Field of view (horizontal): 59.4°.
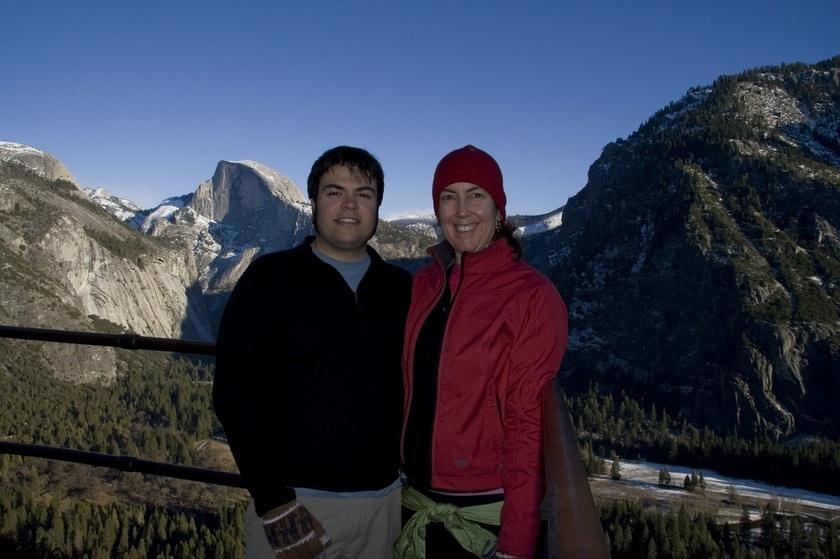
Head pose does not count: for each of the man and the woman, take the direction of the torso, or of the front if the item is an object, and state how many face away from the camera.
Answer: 0

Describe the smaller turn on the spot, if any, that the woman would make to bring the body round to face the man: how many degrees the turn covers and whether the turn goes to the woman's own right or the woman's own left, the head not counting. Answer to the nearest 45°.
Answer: approximately 45° to the woman's own right

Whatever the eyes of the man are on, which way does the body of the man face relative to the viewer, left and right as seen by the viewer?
facing the viewer and to the right of the viewer

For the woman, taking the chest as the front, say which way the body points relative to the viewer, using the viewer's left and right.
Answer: facing the viewer and to the left of the viewer
